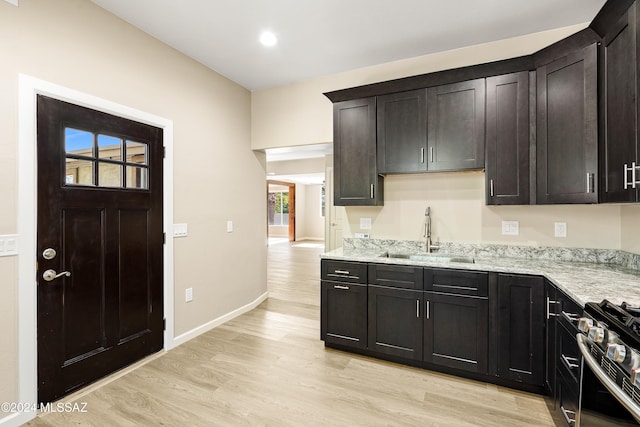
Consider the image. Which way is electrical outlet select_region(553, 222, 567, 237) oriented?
toward the camera

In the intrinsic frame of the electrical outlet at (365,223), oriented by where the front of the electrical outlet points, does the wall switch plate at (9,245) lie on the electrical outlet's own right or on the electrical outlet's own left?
on the electrical outlet's own right

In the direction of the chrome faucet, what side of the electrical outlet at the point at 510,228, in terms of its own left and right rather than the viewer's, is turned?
right

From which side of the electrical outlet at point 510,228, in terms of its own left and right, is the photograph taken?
front

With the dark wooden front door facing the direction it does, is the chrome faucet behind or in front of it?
in front

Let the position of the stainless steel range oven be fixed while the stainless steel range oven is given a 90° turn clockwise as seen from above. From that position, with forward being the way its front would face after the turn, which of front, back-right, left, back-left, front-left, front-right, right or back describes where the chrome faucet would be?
front

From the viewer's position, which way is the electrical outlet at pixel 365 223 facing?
facing the viewer

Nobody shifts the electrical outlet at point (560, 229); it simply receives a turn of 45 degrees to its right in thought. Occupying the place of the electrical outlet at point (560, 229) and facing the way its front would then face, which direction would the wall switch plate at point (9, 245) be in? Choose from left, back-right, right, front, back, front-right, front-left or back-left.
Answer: front

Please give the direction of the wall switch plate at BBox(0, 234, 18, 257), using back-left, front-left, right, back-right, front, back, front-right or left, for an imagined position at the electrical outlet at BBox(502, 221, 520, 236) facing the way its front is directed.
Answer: front-right

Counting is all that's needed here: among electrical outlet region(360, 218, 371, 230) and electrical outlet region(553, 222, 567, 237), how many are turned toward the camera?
2

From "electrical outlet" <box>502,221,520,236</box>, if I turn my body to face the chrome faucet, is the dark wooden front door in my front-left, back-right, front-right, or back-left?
front-left

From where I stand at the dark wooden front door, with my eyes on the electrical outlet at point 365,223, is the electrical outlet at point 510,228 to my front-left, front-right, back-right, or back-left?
front-right

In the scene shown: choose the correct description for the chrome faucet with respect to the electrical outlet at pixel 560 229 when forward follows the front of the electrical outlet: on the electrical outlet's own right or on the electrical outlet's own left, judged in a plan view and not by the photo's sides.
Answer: on the electrical outlet's own right
